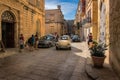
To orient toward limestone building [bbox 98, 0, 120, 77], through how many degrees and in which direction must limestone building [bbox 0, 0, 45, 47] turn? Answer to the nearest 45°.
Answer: approximately 45° to its right

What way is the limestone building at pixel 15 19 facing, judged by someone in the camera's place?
facing the viewer and to the right of the viewer

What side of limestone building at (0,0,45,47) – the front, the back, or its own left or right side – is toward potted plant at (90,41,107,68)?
front
